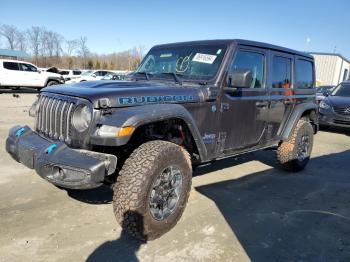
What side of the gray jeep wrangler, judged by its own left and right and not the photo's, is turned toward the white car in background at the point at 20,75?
right

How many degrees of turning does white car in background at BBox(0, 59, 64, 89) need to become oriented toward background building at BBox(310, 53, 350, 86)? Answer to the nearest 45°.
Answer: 0° — it already faces it

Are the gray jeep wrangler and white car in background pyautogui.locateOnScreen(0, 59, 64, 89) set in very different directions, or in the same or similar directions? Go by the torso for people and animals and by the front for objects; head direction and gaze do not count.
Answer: very different directions

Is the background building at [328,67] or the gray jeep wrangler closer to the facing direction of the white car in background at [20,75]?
the background building

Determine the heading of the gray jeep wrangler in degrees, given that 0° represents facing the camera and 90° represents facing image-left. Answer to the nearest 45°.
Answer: approximately 45°

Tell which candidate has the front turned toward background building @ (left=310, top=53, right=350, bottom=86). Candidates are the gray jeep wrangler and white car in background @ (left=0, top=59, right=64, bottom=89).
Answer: the white car in background

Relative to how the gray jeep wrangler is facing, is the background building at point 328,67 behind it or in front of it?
behind

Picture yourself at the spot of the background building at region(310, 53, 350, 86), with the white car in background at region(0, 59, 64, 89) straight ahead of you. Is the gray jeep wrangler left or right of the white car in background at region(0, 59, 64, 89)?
left

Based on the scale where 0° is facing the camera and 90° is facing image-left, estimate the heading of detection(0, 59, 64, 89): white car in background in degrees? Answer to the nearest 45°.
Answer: approximately 270°

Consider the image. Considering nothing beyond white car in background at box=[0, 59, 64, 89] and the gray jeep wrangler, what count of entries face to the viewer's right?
1
